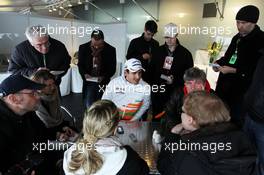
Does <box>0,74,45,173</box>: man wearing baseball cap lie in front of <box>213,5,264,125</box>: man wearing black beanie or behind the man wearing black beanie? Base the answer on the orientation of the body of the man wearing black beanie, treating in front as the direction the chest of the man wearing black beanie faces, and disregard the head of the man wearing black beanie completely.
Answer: in front

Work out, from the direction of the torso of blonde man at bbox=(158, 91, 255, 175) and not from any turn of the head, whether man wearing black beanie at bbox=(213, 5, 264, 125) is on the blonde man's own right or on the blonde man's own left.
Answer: on the blonde man's own right

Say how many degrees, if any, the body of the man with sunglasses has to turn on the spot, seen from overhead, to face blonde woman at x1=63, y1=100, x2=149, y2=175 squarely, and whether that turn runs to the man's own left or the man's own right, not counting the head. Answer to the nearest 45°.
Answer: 0° — they already face them

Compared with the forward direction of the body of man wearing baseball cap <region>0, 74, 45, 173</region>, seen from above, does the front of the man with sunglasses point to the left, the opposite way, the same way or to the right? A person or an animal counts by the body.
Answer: to the right

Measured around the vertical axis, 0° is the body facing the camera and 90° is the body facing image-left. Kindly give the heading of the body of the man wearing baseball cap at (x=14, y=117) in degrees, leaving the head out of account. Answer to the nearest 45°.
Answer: approximately 270°

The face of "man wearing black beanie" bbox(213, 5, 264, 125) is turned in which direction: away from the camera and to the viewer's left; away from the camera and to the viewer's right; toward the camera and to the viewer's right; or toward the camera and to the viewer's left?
toward the camera and to the viewer's left

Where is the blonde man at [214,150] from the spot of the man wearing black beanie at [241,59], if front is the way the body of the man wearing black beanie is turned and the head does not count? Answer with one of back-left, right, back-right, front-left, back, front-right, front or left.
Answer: front-left

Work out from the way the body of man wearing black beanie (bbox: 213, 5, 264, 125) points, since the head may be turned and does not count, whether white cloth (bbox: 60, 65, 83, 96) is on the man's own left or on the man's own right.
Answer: on the man's own right

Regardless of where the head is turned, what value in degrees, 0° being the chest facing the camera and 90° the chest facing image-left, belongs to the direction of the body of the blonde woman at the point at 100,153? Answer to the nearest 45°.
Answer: approximately 225°

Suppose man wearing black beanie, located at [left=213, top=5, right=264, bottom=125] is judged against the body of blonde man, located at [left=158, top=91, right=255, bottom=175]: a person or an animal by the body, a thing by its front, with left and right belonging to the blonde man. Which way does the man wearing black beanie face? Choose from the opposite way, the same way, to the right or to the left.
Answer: to the left

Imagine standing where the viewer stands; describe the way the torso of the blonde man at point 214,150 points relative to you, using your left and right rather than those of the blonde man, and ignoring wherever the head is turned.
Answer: facing away from the viewer and to the left of the viewer

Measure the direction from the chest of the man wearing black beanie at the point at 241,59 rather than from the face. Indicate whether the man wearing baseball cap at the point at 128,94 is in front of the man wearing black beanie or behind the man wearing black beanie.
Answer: in front

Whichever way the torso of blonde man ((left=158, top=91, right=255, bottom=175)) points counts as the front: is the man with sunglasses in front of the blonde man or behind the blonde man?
in front

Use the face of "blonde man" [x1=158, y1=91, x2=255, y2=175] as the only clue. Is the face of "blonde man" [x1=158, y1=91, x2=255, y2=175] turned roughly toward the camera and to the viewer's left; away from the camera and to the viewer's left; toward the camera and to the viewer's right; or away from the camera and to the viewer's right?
away from the camera and to the viewer's left
